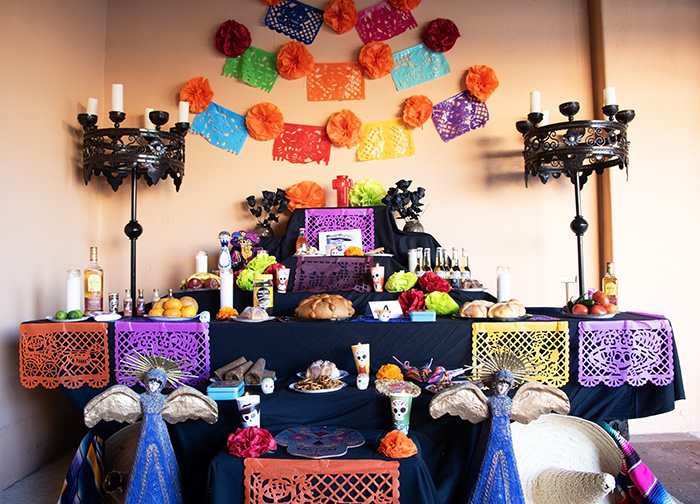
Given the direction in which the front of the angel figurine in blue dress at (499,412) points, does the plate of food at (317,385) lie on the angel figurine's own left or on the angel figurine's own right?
on the angel figurine's own right

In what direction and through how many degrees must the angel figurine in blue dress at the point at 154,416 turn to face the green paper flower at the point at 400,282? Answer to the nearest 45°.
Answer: approximately 90° to its left

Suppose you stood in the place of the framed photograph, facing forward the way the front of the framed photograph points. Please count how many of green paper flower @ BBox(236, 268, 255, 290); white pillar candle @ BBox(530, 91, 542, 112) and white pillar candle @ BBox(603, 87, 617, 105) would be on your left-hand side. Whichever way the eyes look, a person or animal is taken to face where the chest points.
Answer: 2

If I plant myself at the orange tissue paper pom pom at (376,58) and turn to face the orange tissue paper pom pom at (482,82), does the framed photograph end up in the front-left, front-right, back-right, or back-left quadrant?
back-right

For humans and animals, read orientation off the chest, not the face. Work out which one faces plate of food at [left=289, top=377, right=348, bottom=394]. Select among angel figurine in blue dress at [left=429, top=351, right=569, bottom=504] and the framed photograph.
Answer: the framed photograph

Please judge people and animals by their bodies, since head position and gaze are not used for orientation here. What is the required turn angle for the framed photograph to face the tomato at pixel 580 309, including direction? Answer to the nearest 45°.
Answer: approximately 45° to its left

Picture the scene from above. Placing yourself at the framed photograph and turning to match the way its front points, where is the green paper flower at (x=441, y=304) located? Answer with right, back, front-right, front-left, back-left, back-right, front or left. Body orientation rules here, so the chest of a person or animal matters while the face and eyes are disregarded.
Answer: front-left

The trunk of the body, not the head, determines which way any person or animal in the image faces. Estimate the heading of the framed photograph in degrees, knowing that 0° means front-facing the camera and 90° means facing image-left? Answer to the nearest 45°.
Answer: approximately 0°

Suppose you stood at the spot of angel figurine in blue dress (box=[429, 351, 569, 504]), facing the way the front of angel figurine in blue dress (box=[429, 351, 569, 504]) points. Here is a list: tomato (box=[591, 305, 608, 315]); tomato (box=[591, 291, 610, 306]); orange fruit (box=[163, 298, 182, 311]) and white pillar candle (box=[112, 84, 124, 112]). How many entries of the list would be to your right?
2
